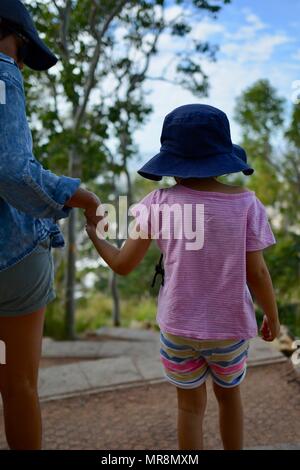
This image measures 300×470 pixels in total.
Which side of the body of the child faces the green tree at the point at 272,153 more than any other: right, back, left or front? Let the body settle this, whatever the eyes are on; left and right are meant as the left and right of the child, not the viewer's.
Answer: front

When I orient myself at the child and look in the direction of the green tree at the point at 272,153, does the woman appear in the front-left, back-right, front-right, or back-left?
back-left

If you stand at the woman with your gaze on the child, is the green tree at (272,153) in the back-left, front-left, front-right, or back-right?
front-left

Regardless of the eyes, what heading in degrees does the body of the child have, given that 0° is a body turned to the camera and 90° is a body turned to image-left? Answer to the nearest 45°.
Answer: approximately 180°
